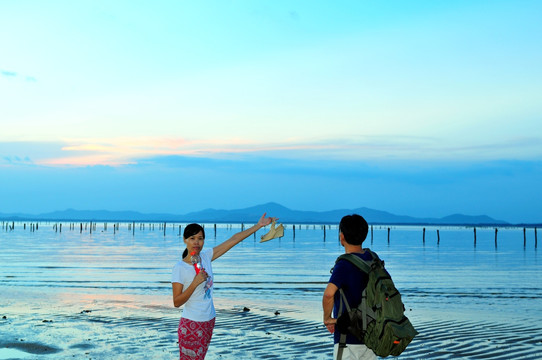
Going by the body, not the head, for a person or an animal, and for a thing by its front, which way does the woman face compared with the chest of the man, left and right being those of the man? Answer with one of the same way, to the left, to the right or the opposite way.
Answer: the opposite way

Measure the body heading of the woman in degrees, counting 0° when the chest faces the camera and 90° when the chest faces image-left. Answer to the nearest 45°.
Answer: approximately 315°

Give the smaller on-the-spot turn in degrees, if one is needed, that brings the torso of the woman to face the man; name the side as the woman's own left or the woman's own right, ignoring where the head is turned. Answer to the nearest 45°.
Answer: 0° — they already face them

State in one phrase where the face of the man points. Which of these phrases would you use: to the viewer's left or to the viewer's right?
to the viewer's left

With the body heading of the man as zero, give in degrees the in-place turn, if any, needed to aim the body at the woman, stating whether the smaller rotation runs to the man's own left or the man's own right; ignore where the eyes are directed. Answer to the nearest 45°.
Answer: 0° — they already face them

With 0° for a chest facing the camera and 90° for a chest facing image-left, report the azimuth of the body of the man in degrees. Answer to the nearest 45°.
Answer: approximately 135°
